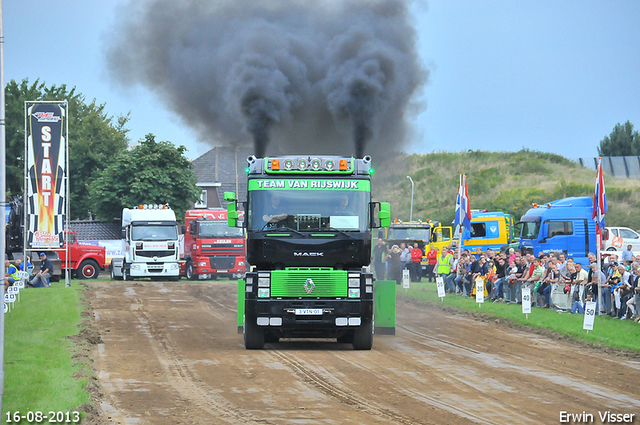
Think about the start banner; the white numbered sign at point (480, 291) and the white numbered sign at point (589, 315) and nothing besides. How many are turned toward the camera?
3

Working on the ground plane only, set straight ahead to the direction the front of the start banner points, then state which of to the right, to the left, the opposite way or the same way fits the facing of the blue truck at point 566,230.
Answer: to the right

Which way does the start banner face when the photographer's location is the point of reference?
facing the viewer

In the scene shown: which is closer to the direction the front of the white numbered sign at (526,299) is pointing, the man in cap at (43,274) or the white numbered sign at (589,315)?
the white numbered sign

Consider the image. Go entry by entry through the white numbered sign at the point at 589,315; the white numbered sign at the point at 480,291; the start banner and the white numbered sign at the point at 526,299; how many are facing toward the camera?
4

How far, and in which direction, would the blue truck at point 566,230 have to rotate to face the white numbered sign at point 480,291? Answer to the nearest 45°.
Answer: approximately 45° to its left

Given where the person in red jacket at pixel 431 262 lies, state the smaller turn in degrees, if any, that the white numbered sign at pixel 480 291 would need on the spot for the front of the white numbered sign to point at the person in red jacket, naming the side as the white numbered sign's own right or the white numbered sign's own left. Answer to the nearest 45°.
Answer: approximately 180°

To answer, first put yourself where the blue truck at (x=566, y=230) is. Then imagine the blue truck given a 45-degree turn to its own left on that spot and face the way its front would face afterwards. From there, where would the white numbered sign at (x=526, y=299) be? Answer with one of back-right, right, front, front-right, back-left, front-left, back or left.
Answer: front

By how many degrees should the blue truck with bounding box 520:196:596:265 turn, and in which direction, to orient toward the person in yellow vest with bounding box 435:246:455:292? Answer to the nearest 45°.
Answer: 0° — it already faces them

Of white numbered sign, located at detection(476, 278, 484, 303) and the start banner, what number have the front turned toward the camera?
2

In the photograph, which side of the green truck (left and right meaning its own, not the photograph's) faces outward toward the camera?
front

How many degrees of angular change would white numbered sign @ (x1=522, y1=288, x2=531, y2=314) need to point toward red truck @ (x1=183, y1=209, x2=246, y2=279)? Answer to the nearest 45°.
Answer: approximately 135° to its right

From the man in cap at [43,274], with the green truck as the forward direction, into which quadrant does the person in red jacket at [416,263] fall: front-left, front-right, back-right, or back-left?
front-left

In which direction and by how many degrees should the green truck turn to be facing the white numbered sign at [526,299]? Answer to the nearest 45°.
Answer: approximately 135° to its left
